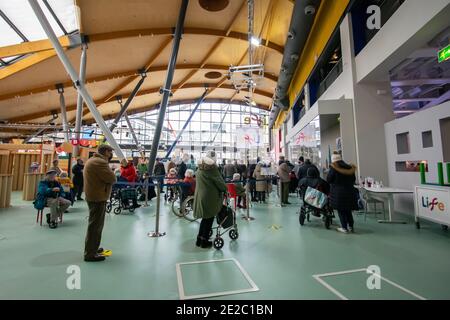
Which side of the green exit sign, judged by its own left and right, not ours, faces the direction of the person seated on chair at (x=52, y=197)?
front

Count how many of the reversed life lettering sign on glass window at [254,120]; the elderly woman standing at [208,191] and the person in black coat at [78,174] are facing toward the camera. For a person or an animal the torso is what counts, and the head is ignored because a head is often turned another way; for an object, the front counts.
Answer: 1

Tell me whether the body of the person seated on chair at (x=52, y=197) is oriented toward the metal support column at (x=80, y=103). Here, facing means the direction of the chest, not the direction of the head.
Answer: no

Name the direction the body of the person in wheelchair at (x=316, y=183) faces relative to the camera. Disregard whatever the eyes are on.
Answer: away from the camera

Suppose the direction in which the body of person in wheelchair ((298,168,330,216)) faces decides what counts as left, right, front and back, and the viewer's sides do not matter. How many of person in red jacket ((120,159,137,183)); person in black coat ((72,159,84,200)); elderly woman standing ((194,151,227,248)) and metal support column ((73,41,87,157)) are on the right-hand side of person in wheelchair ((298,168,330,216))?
0

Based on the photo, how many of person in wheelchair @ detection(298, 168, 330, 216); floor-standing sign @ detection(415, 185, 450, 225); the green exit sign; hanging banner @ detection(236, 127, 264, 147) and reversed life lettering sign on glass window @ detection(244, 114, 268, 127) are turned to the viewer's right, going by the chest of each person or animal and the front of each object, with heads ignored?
0

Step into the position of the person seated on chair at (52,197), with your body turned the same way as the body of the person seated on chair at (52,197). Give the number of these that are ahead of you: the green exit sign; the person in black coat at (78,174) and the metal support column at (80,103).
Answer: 1

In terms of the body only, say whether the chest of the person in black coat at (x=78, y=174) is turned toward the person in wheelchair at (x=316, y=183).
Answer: no

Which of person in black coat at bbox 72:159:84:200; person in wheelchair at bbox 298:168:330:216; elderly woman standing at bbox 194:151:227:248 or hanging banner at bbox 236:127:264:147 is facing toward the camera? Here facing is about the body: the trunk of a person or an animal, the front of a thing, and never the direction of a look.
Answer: the hanging banner

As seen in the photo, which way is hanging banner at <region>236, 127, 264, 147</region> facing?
toward the camera
